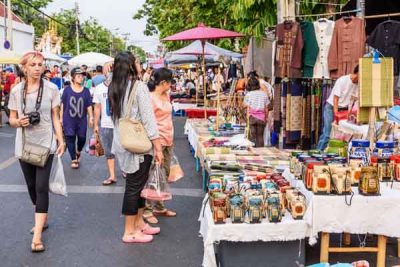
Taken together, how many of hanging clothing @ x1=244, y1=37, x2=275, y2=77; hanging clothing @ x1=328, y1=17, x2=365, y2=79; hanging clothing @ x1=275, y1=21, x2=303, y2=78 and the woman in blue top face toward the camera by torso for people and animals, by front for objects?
4

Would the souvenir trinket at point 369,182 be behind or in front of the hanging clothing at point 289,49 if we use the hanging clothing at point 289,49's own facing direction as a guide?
in front

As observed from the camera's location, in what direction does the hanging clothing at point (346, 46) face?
facing the viewer

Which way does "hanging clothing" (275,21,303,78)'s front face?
toward the camera

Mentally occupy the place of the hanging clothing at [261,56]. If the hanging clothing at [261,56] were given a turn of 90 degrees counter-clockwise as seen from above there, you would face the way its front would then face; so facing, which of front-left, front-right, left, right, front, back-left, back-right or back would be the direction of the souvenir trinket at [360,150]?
right

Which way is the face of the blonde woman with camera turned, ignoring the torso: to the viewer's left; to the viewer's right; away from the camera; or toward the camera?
toward the camera

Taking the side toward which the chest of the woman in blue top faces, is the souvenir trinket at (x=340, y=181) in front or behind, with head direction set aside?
in front

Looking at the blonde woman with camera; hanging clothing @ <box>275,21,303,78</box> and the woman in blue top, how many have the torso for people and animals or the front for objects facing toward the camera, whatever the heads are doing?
3

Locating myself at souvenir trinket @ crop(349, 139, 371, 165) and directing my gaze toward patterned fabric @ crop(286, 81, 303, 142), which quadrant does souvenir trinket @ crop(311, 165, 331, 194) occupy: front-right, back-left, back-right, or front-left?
back-left

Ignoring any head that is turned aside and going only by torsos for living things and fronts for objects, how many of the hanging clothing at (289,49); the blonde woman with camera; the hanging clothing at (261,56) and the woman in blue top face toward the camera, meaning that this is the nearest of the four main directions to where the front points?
4

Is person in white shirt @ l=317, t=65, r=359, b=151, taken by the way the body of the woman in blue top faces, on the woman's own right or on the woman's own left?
on the woman's own left

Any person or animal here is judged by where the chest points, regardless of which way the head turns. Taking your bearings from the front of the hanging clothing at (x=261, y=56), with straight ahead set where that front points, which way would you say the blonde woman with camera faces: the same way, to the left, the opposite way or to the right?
the same way

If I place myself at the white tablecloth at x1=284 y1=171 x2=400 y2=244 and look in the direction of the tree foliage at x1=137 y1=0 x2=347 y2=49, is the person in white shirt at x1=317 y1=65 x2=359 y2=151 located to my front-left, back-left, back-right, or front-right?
front-right

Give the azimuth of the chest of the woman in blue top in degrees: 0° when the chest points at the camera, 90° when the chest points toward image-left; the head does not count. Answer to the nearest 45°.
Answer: approximately 0°

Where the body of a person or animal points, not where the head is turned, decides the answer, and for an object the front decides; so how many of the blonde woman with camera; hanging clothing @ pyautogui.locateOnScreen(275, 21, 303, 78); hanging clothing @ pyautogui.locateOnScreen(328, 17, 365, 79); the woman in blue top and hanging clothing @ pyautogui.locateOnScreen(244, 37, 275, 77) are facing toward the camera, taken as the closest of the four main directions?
5

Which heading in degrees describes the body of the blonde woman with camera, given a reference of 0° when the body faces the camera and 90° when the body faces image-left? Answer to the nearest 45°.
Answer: approximately 0°

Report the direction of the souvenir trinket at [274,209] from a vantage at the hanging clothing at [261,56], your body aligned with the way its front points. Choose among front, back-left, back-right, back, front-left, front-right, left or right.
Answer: front

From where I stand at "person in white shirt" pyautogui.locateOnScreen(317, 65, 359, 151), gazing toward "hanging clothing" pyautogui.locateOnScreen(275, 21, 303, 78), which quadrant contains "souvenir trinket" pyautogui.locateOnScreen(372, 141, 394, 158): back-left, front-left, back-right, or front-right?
back-left

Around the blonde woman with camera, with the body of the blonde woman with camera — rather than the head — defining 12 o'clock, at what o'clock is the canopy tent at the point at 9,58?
The canopy tent is roughly at 6 o'clock from the blonde woman with camera.
